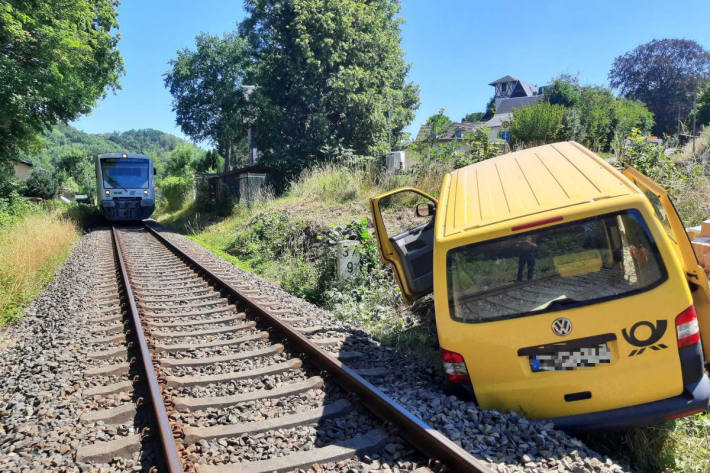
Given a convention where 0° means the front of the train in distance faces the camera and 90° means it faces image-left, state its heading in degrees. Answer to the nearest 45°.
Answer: approximately 0°

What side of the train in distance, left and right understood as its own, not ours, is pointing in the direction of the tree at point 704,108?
left

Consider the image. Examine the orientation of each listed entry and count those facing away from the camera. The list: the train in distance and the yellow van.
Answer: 1

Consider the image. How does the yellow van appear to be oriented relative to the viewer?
away from the camera

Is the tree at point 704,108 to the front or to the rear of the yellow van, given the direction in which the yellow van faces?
to the front

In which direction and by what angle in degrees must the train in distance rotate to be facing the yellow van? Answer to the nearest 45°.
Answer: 0° — it already faces it

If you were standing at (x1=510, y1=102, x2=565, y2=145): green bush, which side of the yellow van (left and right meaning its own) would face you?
front

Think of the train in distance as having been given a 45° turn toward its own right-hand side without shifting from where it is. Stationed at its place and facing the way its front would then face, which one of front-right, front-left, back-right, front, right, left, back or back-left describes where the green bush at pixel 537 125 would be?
left

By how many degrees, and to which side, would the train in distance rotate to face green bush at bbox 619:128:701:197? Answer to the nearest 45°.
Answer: approximately 45° to its left
